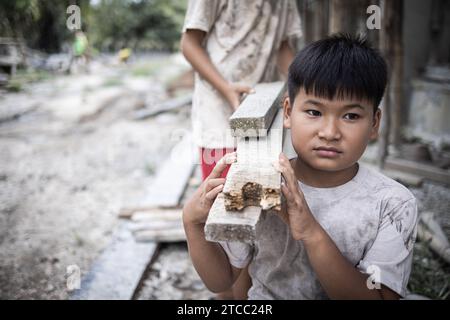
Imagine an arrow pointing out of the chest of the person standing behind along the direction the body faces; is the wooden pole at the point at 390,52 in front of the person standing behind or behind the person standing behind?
behind

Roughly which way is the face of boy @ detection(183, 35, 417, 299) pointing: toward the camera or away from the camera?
toward the camera

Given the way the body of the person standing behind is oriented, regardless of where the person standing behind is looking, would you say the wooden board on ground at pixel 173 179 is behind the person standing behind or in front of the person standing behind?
behind

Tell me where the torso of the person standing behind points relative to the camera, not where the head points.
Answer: toward the camera

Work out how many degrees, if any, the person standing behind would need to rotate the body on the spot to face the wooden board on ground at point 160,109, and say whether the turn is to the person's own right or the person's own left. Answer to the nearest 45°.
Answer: approximately 180°

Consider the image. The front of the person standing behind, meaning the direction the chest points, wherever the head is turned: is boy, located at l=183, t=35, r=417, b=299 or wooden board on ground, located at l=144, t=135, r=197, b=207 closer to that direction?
the boy

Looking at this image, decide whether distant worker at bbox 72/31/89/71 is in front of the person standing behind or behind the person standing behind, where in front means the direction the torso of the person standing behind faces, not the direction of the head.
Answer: behind

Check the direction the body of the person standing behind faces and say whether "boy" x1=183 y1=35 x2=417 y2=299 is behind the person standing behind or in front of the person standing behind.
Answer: in front
